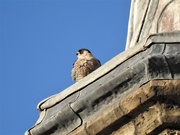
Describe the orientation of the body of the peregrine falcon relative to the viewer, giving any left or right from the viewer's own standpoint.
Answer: facing the viewer and to the left of the viewer
